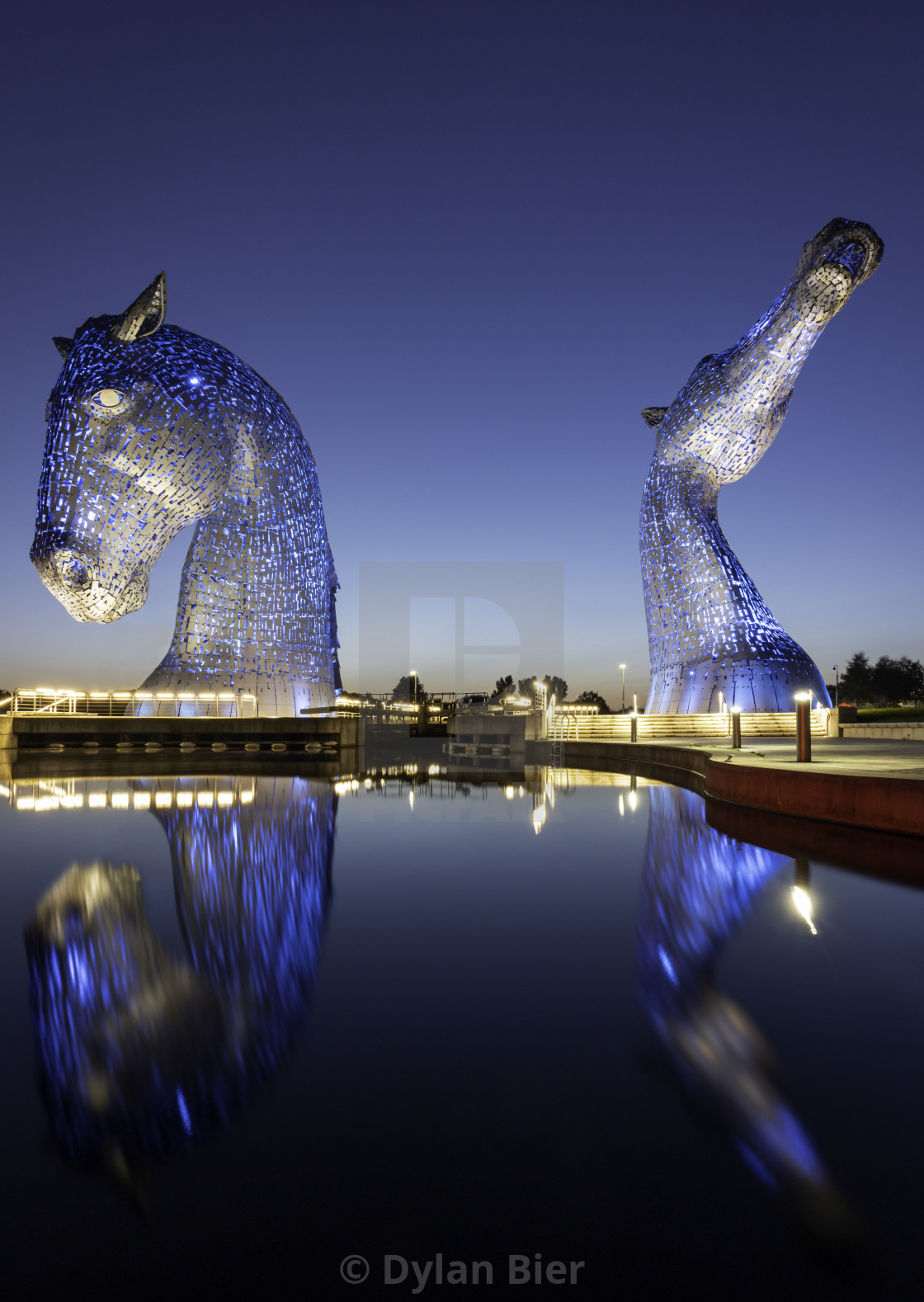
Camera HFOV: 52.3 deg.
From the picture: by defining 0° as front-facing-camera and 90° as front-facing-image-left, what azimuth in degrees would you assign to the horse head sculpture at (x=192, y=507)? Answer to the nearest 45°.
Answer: approximately 45°

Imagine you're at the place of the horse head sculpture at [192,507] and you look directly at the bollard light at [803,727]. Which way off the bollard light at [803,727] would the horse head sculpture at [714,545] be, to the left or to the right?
left

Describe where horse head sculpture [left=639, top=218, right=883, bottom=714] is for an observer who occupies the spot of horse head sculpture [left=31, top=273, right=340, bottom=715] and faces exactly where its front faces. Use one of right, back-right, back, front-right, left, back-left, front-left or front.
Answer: back-left

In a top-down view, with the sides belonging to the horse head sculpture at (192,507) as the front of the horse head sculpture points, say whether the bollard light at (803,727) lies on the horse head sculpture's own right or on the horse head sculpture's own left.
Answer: on the horse head sculpture's own left
